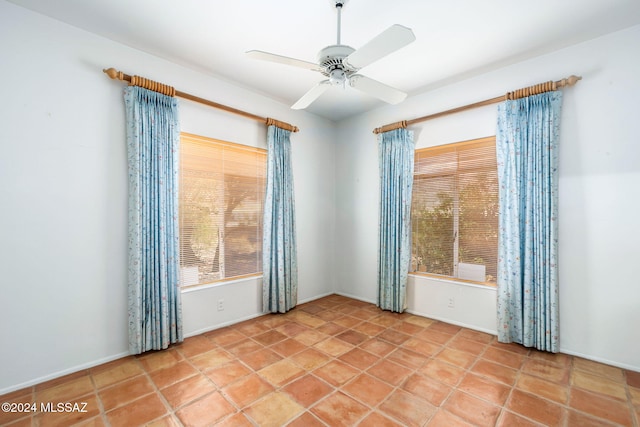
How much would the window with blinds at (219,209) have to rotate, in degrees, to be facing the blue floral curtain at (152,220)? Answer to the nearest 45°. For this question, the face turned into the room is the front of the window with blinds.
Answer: approximately 90° to its right

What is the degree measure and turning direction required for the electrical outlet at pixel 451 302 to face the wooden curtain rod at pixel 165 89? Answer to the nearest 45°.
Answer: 0° — it already faces it

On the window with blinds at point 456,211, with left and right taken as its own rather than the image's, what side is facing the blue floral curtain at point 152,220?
front

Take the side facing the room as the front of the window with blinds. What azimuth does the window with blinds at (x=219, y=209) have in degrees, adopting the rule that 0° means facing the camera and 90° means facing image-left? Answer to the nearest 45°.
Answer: approximately 315°

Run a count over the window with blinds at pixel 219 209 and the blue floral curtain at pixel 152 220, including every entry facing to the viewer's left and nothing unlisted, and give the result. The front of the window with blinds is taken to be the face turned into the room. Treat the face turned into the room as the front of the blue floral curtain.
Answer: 0

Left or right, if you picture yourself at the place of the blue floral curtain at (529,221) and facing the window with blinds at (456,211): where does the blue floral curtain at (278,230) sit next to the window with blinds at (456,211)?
left

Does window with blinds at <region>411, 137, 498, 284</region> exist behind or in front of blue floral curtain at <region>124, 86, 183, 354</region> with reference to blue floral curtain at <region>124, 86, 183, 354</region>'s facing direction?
in front

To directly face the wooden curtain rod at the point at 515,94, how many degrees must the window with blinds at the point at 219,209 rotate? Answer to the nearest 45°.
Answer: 0° — it already faces it

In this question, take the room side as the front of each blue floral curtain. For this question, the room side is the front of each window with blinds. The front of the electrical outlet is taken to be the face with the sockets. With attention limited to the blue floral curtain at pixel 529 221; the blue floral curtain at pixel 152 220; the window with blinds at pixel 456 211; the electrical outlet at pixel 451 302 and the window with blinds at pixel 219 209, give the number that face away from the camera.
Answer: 0

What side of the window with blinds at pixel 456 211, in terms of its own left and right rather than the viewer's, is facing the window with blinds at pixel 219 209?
front

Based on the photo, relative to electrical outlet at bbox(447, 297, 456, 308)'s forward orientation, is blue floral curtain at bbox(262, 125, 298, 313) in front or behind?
in front

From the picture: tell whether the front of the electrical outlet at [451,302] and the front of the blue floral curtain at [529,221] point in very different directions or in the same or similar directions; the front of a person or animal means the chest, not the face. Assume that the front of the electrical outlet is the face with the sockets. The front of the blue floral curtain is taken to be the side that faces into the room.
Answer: same or similar directions

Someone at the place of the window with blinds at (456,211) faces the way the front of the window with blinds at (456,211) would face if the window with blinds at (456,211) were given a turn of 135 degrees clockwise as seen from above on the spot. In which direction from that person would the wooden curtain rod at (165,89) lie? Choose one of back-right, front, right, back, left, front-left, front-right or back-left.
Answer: back-left

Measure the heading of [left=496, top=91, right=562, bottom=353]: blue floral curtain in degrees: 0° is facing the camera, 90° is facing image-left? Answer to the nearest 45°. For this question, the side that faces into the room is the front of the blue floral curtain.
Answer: approximately 45°

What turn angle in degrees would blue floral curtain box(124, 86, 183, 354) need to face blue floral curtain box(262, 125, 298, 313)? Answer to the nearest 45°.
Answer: approximately 45° to its left

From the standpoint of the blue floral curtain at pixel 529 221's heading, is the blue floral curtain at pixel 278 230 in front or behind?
in front
